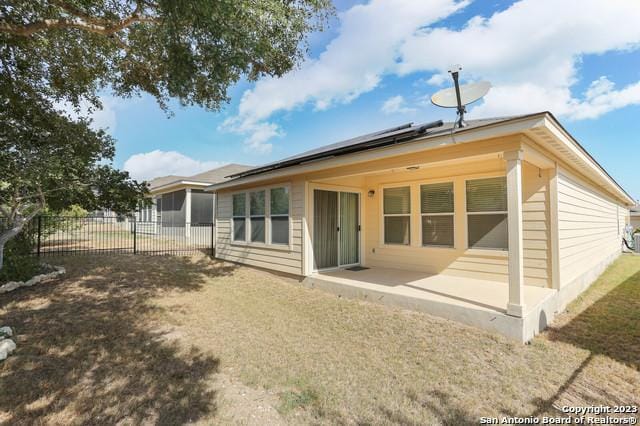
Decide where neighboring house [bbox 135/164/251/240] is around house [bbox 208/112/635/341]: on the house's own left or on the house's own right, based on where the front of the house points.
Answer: on the house's own left

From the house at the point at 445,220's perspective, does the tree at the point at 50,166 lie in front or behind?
behind

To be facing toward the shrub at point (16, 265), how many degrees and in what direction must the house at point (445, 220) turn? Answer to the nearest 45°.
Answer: approximately 135° to its left

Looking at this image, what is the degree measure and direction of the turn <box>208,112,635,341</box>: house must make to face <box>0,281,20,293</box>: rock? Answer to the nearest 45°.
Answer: approximately 135° to its left

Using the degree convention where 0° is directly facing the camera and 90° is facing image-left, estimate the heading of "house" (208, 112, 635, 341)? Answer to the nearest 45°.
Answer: approximately 225°

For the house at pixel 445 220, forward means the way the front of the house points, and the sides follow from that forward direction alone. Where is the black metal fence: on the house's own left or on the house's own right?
on the house's own left
